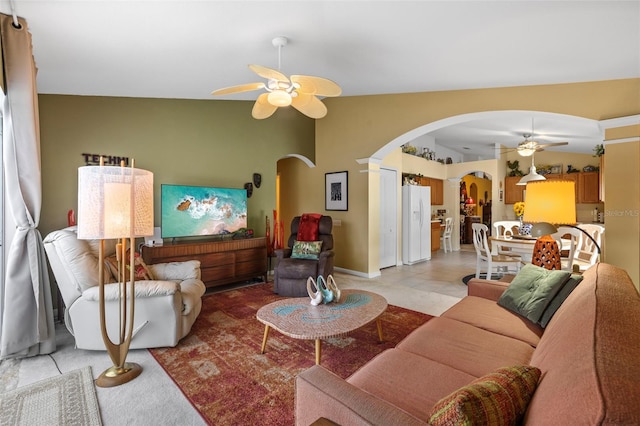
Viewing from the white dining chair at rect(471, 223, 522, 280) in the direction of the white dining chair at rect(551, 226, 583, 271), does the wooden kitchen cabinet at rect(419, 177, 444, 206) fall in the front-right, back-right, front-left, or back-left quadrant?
back-left

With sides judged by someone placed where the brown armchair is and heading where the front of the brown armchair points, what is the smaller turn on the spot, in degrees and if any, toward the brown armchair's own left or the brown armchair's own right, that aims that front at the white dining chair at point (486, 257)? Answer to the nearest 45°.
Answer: approximately 135° to the brown armchair's own left

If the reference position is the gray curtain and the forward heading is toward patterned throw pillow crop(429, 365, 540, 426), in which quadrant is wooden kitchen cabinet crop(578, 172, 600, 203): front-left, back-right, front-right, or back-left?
front-left

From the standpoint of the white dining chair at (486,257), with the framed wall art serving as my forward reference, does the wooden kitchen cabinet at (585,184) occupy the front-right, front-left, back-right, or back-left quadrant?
back-right

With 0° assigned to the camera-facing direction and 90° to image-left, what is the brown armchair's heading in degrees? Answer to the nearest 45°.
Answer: approximately 45°

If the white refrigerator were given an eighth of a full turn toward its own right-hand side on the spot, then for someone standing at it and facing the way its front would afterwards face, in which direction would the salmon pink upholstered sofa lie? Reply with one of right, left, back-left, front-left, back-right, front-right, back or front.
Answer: front

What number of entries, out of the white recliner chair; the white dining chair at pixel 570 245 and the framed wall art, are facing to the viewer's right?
1

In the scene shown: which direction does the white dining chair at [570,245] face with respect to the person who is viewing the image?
facing away from the viewer and to the left of the viewer

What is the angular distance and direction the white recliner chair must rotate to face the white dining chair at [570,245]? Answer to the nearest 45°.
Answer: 0° — it already faces it

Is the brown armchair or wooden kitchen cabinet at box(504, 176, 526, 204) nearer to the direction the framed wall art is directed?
the brown armchair

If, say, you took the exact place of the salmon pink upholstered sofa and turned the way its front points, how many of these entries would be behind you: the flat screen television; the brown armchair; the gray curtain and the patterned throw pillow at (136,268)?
0

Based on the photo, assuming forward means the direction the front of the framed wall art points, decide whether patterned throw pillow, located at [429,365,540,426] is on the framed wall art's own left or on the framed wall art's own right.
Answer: on the framed wall art's own left

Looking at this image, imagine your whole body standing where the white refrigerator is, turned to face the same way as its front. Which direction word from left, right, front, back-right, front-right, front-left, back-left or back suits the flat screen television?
right

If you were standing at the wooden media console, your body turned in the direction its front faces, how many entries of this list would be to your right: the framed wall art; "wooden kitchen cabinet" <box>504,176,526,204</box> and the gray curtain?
1

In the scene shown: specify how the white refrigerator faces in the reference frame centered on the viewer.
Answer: facing the viewer and to the right of the viewer

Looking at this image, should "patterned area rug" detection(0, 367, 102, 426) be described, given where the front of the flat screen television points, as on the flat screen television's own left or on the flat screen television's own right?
on the flat screen television's own right
